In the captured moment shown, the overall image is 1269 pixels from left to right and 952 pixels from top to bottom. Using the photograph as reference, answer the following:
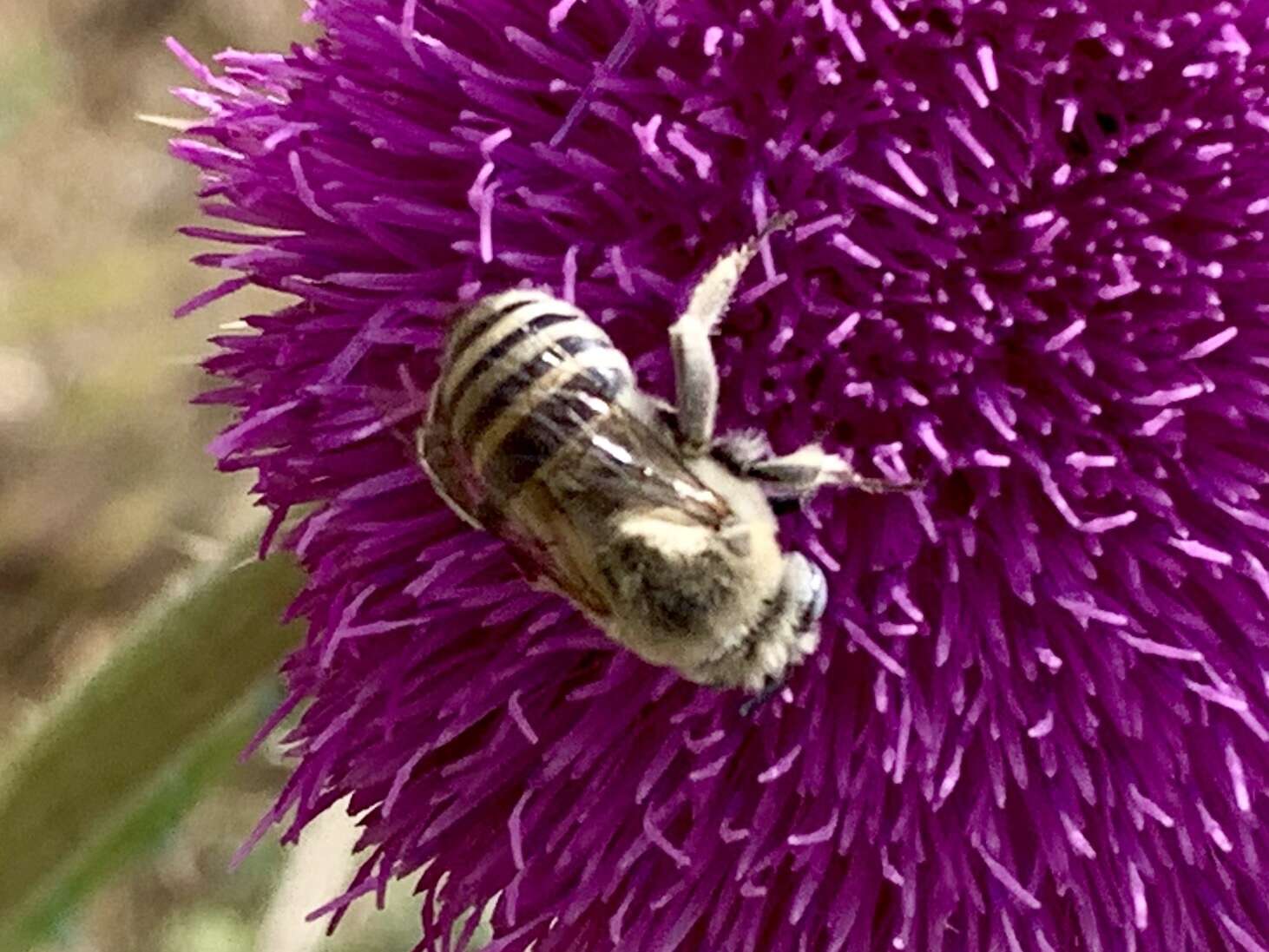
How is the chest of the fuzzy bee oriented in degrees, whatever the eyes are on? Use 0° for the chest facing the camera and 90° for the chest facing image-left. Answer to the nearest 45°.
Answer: approximately 315°
